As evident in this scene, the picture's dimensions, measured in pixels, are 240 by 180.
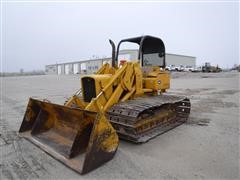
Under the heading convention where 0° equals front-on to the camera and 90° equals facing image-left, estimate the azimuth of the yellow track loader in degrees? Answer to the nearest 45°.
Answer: approximately 45°
